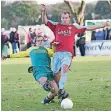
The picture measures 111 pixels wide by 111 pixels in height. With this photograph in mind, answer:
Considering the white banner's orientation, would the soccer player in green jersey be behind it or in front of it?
in front

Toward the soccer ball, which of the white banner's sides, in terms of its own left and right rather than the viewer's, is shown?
front

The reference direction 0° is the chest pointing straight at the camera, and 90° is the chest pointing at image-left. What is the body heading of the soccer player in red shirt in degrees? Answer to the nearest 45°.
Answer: approximately 0°

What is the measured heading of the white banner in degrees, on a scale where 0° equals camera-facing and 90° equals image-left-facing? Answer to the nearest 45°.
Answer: approximately 0°

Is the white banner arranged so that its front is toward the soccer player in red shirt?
yes
